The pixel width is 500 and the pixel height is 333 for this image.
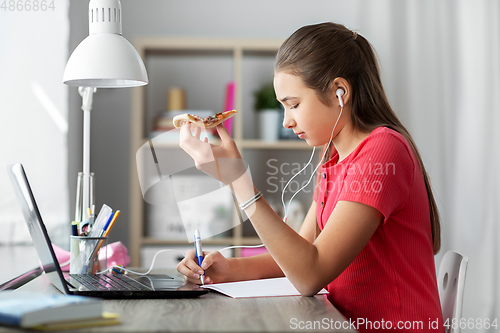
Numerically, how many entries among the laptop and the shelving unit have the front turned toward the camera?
1

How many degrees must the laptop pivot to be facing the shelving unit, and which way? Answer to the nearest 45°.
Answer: approximately 90° to its left

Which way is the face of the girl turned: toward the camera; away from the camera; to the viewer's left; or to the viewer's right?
to the viewer's left

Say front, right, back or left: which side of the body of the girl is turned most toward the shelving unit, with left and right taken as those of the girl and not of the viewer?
right

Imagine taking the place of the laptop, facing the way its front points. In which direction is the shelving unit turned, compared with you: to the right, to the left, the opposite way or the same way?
to the right

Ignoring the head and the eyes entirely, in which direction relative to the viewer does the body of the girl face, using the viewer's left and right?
facing to the left of the viewer

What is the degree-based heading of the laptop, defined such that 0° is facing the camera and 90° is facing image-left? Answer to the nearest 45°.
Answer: approximately 270°

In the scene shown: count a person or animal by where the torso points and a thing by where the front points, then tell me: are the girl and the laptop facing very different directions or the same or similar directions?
very different directions

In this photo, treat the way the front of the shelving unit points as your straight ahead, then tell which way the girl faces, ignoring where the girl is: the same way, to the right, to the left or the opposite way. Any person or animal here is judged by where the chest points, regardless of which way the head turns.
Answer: to the right
